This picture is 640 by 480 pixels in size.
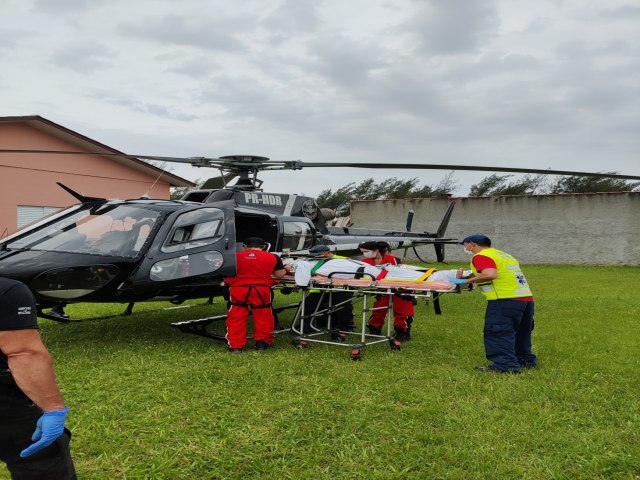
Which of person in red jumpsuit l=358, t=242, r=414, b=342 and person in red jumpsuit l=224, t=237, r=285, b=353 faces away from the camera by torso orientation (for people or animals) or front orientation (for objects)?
person in red jumpsuit l=224, t=237, r=285, b=353

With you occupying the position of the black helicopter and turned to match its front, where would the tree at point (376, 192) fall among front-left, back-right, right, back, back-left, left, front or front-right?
back-right

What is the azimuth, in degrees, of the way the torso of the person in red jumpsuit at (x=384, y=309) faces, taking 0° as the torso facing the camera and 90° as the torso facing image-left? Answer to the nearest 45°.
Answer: approximately 45°

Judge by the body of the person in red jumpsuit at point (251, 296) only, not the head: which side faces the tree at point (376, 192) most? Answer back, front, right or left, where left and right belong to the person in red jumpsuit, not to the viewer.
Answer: front

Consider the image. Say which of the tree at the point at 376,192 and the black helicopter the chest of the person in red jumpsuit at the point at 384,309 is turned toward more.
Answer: the black helicopter

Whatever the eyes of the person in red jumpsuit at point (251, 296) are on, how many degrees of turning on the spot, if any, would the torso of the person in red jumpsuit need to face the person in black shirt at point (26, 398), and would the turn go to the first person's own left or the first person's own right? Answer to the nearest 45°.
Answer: approximately 180°

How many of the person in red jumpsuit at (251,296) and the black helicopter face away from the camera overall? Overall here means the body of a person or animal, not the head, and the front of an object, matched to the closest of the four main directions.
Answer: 1

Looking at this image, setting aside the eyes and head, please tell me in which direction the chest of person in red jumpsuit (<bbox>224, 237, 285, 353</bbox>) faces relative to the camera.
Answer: away from the camera

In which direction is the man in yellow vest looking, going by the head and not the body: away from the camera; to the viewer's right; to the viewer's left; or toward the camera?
to the viewer's left

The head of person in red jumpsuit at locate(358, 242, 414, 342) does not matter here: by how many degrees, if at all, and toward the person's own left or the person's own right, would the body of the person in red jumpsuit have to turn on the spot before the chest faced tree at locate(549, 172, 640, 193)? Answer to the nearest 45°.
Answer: approximately 180°

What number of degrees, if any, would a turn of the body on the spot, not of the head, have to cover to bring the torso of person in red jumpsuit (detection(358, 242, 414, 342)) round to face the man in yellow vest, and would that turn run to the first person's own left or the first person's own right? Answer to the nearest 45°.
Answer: approximately 90° to the first person's own left

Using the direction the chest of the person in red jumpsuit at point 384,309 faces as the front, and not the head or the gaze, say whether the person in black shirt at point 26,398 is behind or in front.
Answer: in front

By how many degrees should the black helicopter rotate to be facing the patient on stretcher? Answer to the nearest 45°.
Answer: approximately 135° to its left

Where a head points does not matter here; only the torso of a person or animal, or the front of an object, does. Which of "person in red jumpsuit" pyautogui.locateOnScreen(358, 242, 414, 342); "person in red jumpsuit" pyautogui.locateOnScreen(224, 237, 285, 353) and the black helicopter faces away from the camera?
"person in red jumpsuit" pyautogui.locateOnScreen(224, 237, 285, 353)

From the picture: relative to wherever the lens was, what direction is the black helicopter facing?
facing the viewer and to the left of the viewer

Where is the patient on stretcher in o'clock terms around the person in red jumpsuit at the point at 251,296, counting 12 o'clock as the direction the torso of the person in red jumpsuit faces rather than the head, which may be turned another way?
The patient on stretcher is roughly at 3 o'clock from the person in red jumpsuit.
